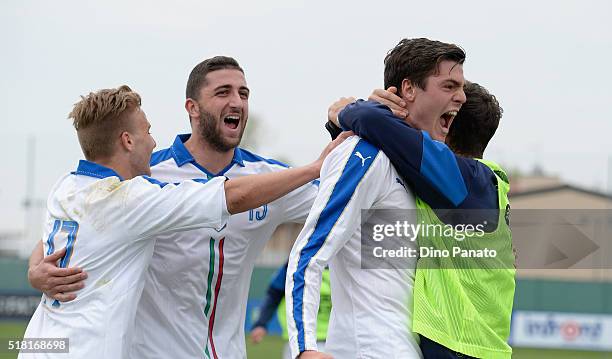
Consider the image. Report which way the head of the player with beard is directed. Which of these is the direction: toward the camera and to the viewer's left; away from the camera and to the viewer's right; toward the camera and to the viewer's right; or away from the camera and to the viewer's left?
toward the camera and to the viewer's right

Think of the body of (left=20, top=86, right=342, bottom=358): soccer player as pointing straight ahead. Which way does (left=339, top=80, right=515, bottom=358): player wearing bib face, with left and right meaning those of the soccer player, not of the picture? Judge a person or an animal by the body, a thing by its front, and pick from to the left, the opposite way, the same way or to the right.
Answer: to the left

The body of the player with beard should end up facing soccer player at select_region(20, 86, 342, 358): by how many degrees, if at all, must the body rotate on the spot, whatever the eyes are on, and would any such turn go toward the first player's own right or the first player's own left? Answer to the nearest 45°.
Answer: approximately 90° to the first player's own right

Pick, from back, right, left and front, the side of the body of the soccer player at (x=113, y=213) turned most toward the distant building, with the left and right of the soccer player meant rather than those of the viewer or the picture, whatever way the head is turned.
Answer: front

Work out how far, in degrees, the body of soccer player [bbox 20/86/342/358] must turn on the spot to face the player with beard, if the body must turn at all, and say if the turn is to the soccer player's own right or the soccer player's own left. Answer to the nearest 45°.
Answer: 0° — they already face them

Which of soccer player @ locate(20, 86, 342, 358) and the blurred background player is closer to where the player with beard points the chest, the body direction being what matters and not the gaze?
the soccer player

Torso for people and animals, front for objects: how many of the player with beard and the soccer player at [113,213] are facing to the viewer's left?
0

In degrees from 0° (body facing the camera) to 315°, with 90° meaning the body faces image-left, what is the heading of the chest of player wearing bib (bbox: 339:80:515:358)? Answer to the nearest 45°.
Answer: approximately 135°

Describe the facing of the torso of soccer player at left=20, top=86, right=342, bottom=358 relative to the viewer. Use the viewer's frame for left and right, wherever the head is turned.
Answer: facing away from the viewer and to the right of the viewer

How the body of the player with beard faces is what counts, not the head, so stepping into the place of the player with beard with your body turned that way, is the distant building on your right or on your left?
on your left

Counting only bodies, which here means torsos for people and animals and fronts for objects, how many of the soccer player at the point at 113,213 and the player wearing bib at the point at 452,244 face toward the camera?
0

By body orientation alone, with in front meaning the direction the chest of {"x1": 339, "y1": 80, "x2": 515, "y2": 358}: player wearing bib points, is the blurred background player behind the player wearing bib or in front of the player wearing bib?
in front

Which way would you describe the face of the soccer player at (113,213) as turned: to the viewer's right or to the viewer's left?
to the viewer's right

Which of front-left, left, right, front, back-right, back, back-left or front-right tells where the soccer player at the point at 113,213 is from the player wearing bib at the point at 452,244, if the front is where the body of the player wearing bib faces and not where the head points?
front-left

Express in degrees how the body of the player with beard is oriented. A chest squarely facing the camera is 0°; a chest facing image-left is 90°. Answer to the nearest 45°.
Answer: approximately 315°
